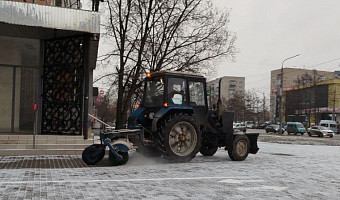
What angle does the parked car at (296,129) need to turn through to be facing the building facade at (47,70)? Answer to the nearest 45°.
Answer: approximately 45° to its right

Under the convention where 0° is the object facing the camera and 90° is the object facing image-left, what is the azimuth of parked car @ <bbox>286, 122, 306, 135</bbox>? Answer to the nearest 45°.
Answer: approximately 315°

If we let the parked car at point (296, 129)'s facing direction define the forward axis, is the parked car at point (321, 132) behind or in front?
in front

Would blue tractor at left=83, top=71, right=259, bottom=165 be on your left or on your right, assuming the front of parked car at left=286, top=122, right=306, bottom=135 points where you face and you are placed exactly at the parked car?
on your right
